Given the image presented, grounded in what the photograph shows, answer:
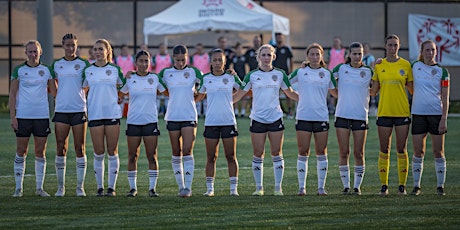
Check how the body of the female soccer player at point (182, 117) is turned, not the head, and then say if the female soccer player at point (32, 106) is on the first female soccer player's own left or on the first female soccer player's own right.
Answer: on the first female soccer player's own right

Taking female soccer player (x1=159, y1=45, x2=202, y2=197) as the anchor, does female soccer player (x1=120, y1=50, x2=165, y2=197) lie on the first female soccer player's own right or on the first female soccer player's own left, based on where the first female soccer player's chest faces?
on the first female soccer player's own right

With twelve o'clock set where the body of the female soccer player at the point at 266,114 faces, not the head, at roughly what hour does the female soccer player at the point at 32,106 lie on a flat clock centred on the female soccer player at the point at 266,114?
the female soccer player at the point at 32,106 is roughly at 3 o'clock from the female soccer player at the point at 266,114.

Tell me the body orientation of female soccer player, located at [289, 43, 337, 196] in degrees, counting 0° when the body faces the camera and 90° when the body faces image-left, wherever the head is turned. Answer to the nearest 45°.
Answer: approximately 0°

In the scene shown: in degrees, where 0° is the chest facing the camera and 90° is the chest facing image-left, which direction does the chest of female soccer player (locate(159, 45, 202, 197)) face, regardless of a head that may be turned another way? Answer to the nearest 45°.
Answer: approximately 0°

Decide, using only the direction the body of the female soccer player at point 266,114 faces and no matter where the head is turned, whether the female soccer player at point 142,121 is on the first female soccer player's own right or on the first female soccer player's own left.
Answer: on the first female soccer player's own right

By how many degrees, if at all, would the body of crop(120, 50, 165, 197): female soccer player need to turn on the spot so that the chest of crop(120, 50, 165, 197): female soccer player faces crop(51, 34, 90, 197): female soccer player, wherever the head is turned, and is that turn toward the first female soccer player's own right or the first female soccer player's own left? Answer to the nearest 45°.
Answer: approximately 90° to the first female soccer player's own right

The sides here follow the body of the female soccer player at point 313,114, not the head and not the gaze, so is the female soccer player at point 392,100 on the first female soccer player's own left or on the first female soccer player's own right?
on the first female soccer player's own left
